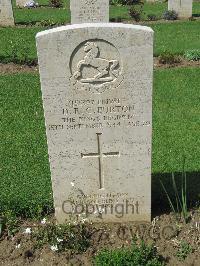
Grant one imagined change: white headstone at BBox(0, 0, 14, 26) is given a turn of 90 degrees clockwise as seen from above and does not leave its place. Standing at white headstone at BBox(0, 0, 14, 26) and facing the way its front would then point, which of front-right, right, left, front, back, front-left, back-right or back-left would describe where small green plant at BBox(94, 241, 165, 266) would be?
left

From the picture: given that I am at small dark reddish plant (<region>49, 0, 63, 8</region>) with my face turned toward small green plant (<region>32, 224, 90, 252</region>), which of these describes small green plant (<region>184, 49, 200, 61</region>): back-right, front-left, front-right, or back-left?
front-left

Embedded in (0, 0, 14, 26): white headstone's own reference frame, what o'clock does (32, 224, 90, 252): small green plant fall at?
The small green plant is roughly at 12 o'clock from the white headstone.

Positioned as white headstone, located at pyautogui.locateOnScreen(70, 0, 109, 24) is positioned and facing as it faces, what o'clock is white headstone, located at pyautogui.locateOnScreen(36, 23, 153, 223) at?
white headstone, located at pyautogui.locateOnScreen(36, 23, 153, 223) is roughly at 12 o'clock from white headstone, located at pyautogui.locateOnScreen(70, 0, 109, 24).

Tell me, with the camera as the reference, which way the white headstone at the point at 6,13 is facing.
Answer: facing the viewer

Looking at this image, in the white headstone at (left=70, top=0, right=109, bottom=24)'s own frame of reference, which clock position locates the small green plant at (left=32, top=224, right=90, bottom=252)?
The small green plant is roughly at 12 o'clock from the white headstone.

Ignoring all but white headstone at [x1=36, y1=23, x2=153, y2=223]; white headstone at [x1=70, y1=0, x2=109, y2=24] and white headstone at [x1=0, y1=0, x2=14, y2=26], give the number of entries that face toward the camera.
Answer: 3

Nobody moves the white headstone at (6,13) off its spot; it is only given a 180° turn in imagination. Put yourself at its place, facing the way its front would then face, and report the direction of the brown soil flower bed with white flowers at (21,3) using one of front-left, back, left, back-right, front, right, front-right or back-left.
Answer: front

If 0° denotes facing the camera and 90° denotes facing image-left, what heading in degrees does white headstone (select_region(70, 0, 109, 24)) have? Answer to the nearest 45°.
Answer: approximately 0°

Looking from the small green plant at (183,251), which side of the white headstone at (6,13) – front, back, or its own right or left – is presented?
front

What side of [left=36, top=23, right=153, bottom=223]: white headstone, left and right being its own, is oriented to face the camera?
front

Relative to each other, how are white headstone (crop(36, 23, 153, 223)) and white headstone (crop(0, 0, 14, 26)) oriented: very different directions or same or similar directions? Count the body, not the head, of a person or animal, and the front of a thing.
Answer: same or similar directions
